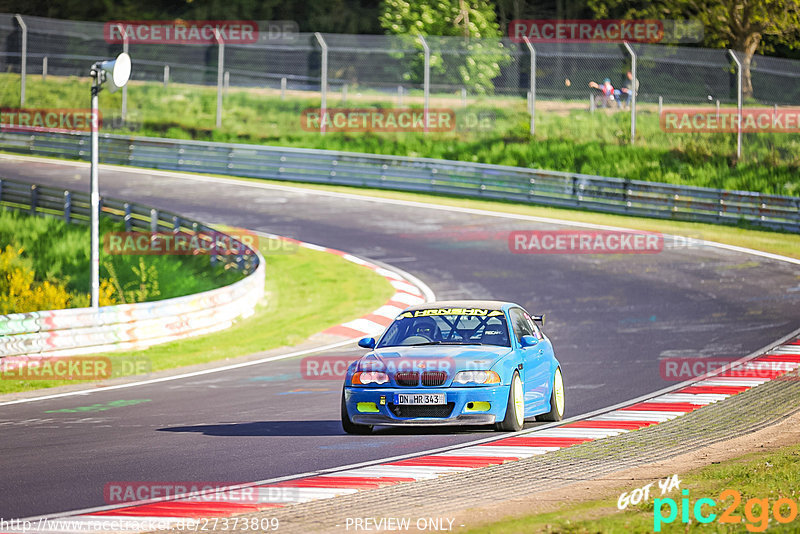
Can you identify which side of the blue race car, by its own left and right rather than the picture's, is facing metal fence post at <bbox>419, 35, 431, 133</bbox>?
back

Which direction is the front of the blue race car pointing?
toward the camera

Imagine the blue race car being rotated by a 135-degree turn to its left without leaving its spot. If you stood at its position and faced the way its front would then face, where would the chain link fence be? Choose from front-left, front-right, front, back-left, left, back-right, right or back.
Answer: front-left

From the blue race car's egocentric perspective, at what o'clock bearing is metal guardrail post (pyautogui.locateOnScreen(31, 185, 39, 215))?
The metal guardrail post is roughly at 5 o'clock from the blue race car.

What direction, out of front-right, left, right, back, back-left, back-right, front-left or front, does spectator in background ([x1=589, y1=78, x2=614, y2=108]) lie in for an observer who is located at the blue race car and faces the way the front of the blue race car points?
back

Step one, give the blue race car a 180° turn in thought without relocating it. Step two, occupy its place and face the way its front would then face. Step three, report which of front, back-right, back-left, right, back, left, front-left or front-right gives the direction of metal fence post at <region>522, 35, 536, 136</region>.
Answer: front

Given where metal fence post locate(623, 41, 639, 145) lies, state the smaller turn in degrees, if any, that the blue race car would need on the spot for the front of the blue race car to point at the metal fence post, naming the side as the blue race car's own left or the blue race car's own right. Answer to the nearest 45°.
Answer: approximately 180°

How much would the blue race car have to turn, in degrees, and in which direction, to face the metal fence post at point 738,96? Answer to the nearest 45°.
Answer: approximately 180°

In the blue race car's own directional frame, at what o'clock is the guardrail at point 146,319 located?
The guardrail is roughly at 5 o'clock from the blue race car.

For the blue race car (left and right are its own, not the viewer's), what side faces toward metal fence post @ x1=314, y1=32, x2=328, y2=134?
back

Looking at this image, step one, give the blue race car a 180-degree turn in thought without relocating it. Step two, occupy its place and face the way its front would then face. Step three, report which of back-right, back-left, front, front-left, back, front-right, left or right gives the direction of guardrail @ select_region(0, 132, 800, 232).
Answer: front
